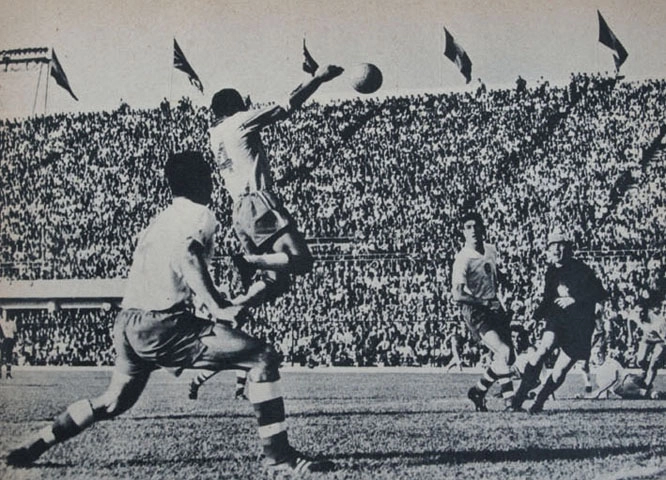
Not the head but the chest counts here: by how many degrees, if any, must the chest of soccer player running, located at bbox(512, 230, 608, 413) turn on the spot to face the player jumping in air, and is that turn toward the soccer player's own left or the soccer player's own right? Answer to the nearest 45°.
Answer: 0° — they already face them

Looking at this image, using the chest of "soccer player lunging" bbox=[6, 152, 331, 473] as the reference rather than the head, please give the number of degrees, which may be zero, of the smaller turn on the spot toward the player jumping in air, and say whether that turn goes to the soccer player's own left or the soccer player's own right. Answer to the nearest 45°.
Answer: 0° — they already face them

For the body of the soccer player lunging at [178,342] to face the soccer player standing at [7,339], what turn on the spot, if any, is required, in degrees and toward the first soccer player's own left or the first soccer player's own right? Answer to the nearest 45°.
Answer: approximately 90° to the first soccer player's own left

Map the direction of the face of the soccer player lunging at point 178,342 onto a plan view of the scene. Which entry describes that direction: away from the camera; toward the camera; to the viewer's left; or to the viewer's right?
away from the camera

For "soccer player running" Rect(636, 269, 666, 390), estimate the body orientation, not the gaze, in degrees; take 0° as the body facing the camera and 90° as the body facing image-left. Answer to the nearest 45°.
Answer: approximately 45°

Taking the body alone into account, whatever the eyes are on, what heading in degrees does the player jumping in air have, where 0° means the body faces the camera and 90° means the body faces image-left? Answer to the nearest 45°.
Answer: approximately 225°

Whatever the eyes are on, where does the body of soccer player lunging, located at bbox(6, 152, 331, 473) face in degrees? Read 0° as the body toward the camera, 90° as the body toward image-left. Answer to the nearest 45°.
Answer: approximately 225°
